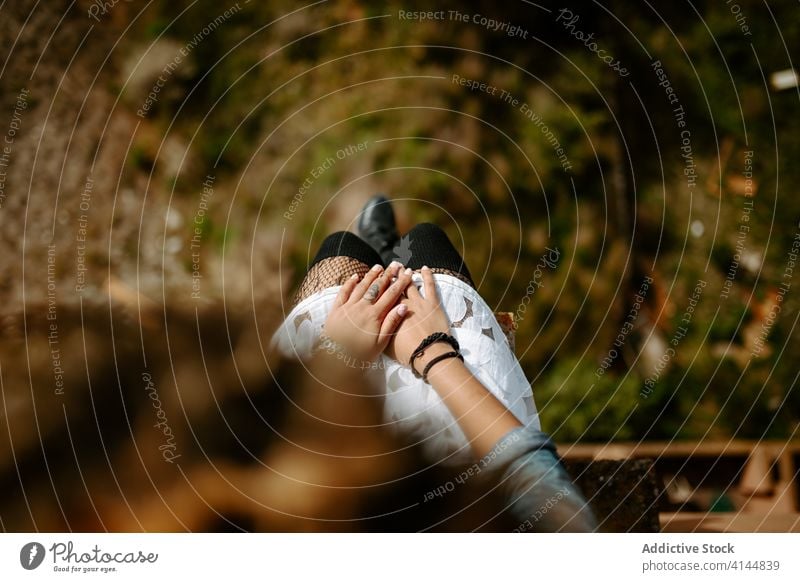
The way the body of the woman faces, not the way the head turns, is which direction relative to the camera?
away from the camera
